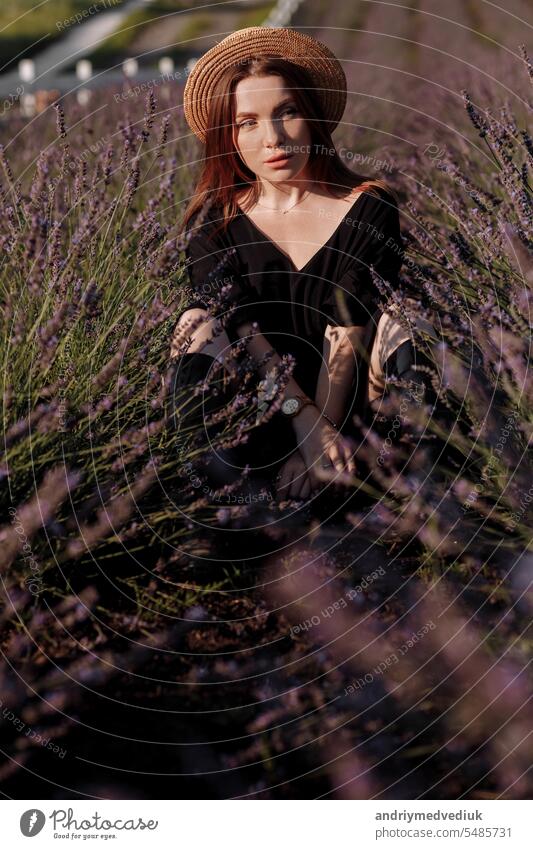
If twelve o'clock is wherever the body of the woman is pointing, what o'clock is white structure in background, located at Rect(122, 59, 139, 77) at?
The white structure in background is roughly at 6 o'clock from the woman.

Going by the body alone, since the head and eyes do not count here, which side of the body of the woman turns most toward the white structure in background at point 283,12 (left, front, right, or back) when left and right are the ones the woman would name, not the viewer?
back

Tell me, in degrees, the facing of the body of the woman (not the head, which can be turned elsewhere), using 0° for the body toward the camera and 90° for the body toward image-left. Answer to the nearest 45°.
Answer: approximately 0°

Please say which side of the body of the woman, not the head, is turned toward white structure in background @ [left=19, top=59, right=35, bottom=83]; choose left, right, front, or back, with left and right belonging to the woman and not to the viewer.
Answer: back

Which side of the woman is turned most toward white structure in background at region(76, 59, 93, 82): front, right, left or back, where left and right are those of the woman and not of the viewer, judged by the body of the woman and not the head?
back
